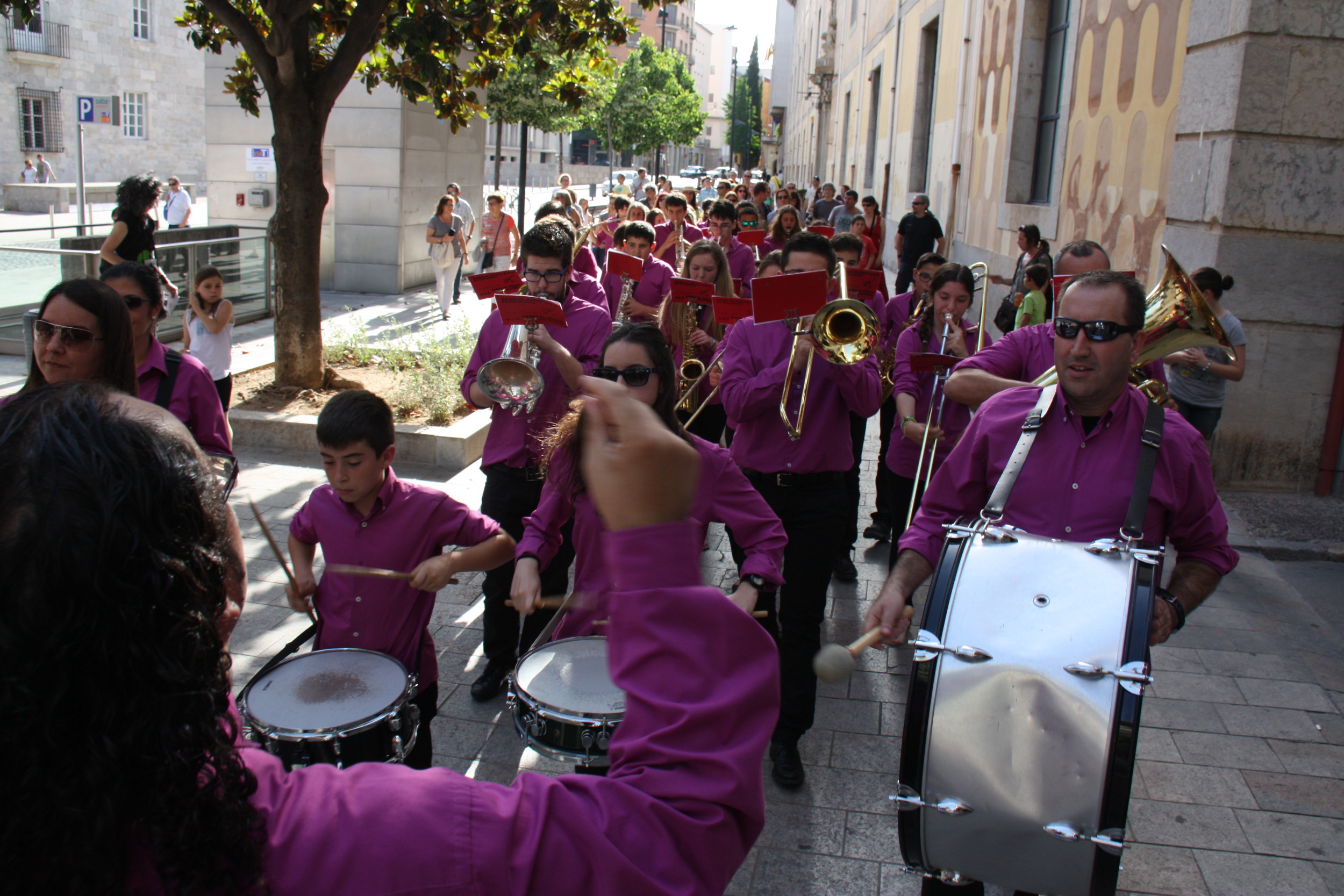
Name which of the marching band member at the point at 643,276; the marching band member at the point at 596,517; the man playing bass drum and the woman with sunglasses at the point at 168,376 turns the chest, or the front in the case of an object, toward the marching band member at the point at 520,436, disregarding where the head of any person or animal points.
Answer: the marching band member at the point at 643,276

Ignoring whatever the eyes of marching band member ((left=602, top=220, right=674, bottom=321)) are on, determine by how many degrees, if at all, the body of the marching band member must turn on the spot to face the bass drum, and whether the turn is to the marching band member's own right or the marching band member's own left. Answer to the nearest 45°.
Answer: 0° — they already face it

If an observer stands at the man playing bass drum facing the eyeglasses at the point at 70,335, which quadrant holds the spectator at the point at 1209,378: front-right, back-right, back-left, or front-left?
back-right

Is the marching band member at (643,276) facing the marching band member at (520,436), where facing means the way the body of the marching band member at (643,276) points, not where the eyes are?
yes

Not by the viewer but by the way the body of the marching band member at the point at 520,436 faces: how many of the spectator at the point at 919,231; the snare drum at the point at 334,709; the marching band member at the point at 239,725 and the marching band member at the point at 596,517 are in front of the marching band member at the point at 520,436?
3

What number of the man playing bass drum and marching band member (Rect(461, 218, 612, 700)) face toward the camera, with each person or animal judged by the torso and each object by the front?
2

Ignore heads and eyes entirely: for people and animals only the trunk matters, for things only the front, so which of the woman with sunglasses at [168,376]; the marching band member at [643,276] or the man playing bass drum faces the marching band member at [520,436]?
the marching band member at [643,276]

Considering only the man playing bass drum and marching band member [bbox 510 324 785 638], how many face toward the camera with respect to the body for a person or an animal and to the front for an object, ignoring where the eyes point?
2
